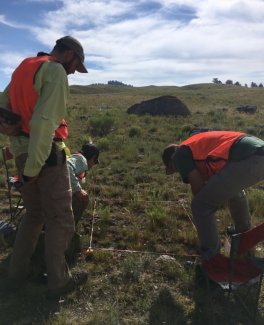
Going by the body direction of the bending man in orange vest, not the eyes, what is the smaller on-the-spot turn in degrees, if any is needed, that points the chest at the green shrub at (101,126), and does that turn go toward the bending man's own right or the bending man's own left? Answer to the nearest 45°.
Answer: approximately 90° to the bending man's own right

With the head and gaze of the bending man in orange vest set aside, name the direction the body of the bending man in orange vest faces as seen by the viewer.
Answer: to the viewer's left

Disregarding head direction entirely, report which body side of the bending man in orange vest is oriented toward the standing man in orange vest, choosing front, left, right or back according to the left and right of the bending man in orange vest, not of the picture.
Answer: front

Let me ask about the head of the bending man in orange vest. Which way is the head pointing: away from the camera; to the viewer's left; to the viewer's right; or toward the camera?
to the viewer's left

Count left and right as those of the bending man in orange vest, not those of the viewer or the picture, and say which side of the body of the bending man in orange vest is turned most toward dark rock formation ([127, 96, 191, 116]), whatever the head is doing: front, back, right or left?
right

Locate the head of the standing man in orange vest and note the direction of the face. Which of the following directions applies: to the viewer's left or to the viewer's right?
to the viewer's right
